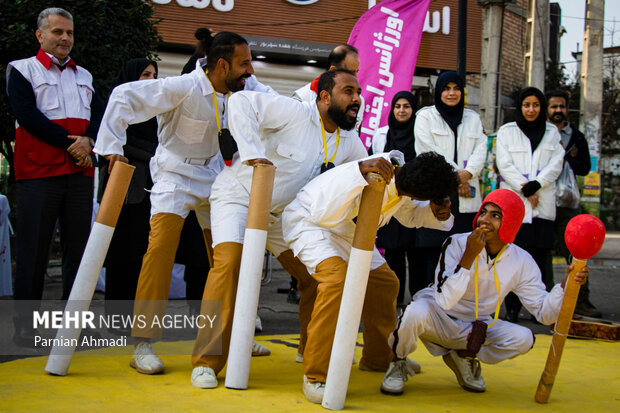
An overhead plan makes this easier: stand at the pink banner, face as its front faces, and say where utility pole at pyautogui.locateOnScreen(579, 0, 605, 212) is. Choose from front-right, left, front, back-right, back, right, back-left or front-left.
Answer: back-left

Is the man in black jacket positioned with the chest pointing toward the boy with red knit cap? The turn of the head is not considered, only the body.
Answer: yes

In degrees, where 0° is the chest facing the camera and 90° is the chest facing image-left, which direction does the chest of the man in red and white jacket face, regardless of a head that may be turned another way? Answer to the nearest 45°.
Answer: approximately 315°

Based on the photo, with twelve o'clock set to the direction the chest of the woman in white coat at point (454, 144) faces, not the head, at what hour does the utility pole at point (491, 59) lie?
The utility pole is roughly at 6 o'clock from the woman in white coat.

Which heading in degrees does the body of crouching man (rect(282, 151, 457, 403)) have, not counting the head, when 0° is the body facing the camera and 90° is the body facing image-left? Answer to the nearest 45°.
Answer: approximately 315°

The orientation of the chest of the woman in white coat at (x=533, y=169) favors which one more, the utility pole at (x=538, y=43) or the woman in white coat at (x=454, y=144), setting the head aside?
the woman in white coat

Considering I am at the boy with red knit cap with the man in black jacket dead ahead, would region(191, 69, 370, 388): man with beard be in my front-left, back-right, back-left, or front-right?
back-left

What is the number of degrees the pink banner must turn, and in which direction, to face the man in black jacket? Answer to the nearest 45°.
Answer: approximately 45° to its left
